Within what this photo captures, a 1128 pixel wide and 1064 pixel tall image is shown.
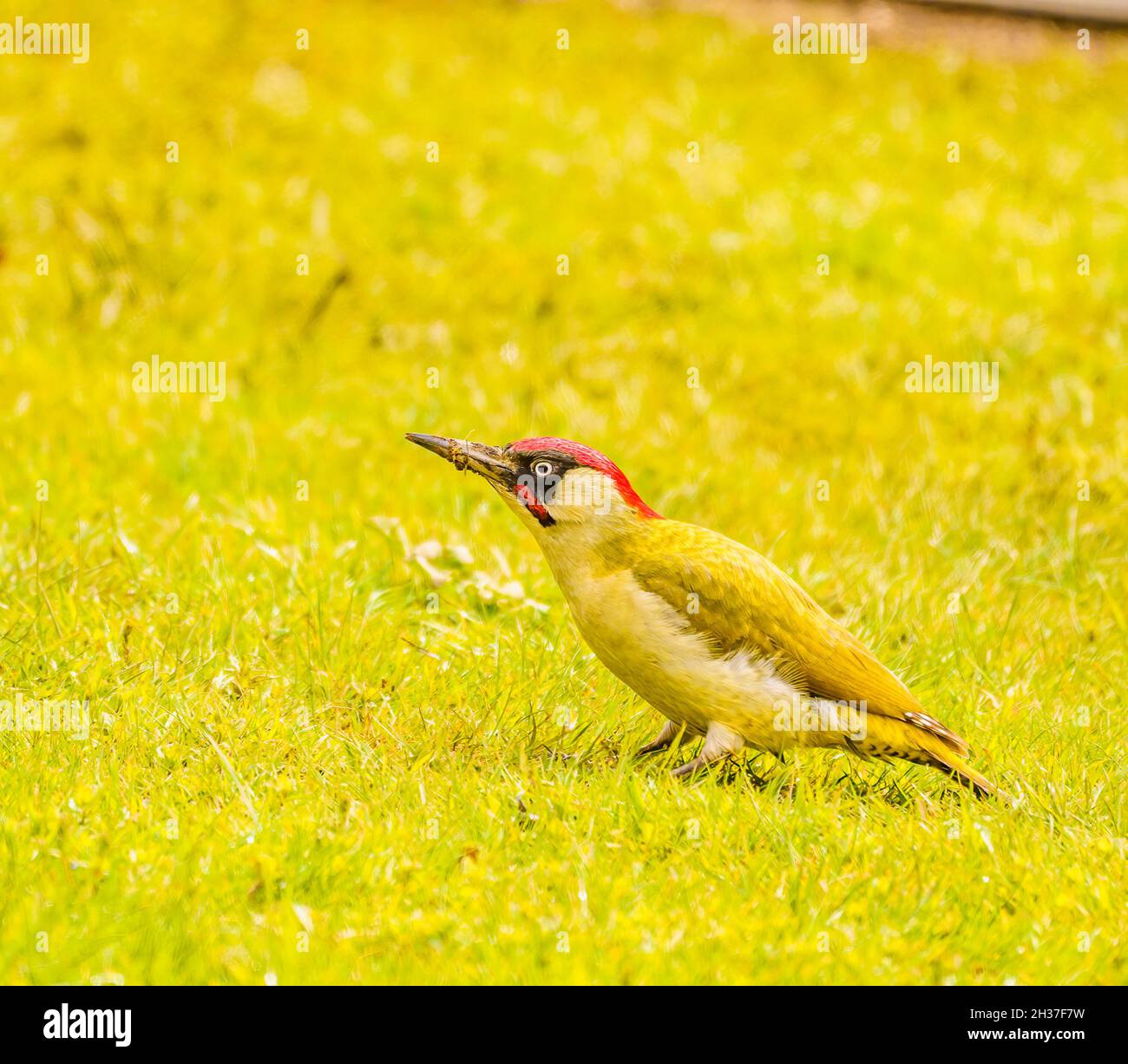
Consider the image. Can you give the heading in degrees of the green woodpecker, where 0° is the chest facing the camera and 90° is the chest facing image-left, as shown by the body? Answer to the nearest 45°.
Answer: approximately 90°
